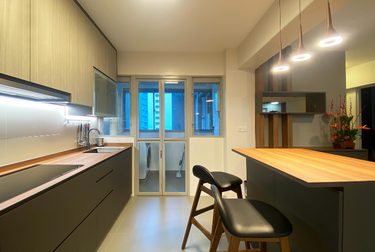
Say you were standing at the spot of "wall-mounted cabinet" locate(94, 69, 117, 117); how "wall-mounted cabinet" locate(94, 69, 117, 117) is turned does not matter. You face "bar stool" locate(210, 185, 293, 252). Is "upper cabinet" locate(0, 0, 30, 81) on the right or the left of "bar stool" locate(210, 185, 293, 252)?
right

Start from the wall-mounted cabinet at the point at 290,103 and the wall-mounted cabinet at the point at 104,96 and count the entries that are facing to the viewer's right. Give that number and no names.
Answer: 1

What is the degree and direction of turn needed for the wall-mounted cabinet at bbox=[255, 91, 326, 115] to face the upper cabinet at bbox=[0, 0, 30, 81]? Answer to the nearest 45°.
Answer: approximately 45° to its right

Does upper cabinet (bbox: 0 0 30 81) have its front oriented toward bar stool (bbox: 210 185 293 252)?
yes

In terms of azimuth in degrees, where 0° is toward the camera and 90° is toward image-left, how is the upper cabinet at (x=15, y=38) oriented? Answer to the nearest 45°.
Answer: approximately 315°

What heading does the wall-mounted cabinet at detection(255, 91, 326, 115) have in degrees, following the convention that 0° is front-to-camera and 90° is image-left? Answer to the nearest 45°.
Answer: approximately 0°

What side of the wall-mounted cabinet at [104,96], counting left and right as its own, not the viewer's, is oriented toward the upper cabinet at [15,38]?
right

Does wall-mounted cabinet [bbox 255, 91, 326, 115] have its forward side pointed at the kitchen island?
yes

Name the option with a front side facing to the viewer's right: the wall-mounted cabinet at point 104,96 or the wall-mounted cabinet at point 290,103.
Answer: the wall-mounted cabinet at point 104,96

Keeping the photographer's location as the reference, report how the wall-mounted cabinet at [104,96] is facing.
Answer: facing to the right of the viewer

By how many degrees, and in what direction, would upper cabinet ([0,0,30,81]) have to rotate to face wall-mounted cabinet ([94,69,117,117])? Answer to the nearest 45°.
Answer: approximately 90° to its left
